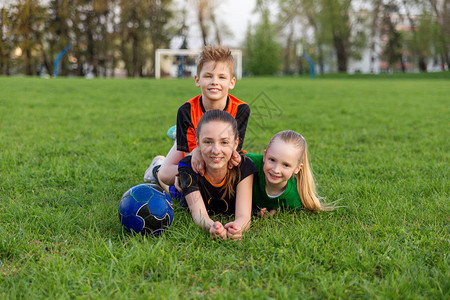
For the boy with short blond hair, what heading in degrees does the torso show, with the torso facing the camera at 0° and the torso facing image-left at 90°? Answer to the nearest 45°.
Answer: approximately 0°

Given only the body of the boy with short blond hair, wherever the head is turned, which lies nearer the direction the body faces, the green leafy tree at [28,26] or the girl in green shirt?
the girl in green shirt

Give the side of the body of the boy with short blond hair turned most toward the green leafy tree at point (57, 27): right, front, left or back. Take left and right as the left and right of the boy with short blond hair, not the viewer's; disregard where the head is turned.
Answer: back

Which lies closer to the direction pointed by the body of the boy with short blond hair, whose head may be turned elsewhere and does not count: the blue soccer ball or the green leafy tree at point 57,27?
the blue soccer ball

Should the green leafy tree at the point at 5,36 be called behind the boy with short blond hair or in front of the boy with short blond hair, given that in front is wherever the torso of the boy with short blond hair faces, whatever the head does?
behind

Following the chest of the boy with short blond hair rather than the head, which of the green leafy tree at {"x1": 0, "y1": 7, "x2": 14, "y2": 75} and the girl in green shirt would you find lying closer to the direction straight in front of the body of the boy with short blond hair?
the girl in green shirt
